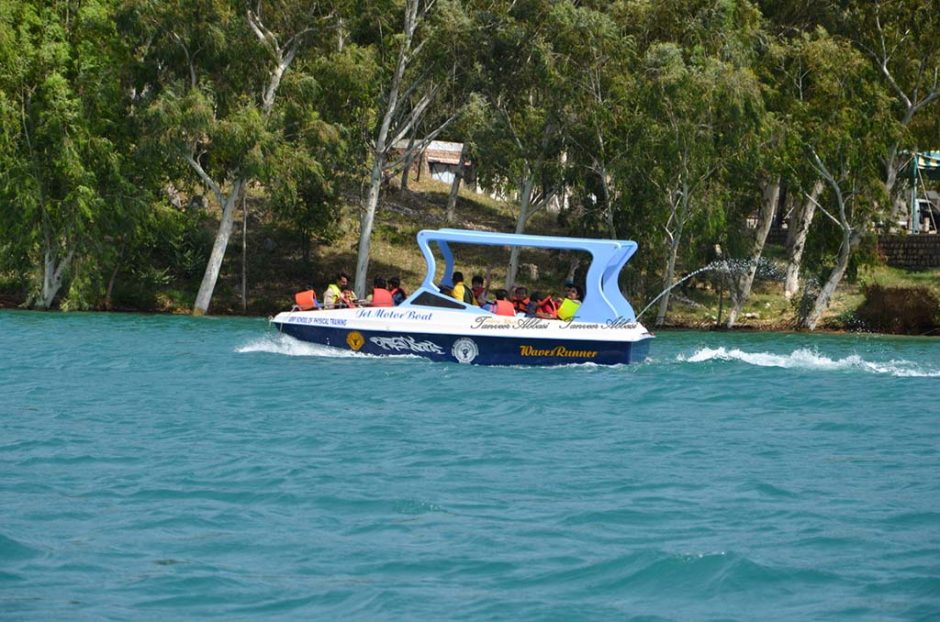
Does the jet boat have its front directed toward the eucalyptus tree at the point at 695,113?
no

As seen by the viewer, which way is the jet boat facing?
to the viewer's left

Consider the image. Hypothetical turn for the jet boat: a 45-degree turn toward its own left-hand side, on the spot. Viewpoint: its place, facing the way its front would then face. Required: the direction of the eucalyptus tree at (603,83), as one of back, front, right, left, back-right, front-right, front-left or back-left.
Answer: back-right

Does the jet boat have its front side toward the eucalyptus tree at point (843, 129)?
no

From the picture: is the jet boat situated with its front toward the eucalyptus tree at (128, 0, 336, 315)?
no

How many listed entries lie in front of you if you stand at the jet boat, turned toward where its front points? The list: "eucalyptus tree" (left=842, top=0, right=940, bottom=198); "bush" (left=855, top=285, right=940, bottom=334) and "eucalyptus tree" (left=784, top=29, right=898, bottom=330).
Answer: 0

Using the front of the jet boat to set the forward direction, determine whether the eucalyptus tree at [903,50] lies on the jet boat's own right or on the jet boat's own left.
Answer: on the jet boat's own right

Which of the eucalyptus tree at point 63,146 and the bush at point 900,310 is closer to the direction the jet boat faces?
the eucalyptus tree

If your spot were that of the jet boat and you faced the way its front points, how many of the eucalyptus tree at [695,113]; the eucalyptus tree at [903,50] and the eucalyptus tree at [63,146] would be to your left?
0

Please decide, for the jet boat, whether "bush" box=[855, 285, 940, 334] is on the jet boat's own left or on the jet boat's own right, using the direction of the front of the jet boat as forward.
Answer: on the jet boat's own right
